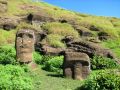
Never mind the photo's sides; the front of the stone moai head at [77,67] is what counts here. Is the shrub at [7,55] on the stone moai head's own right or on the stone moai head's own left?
on the stone moai head's own right

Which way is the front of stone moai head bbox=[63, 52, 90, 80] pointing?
toward the camera

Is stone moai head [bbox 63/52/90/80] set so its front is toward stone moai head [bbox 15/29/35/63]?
no

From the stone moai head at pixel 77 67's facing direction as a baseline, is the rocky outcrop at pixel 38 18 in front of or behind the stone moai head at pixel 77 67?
behind

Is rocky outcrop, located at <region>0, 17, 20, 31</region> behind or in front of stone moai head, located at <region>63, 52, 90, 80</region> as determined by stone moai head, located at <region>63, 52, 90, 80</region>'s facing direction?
behind

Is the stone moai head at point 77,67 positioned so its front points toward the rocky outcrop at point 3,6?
no

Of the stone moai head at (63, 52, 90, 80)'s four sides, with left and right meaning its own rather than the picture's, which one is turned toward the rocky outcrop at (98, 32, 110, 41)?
back

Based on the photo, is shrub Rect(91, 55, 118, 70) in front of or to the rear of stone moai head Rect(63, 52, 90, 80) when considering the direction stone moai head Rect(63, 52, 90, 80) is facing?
to the rear
